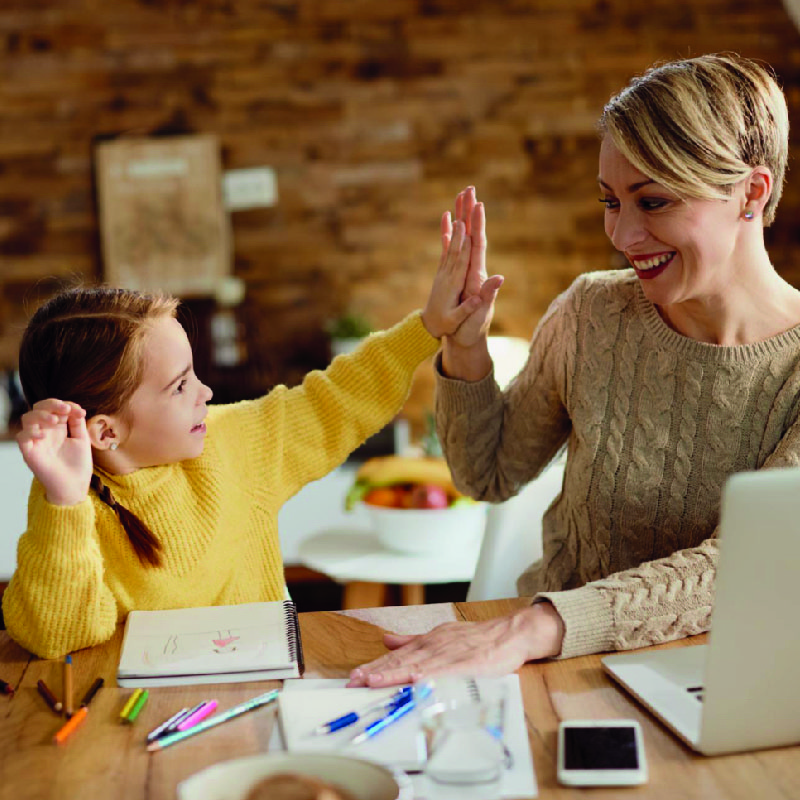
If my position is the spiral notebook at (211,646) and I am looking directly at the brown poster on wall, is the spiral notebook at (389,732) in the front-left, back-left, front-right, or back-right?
back-right

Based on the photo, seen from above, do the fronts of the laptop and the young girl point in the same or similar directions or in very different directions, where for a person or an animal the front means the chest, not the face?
very different directions

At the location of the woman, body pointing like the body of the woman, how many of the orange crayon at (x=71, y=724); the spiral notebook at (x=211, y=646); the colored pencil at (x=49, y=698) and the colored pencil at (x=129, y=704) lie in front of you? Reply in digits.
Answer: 4

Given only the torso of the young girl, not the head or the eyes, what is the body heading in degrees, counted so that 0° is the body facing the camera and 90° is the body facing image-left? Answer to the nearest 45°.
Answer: approximately 315°

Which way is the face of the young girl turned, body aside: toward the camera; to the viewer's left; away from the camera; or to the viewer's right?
to the viewer's right

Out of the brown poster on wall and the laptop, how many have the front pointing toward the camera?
1

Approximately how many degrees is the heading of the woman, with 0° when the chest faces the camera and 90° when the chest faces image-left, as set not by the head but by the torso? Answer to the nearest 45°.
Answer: approximately 45°
